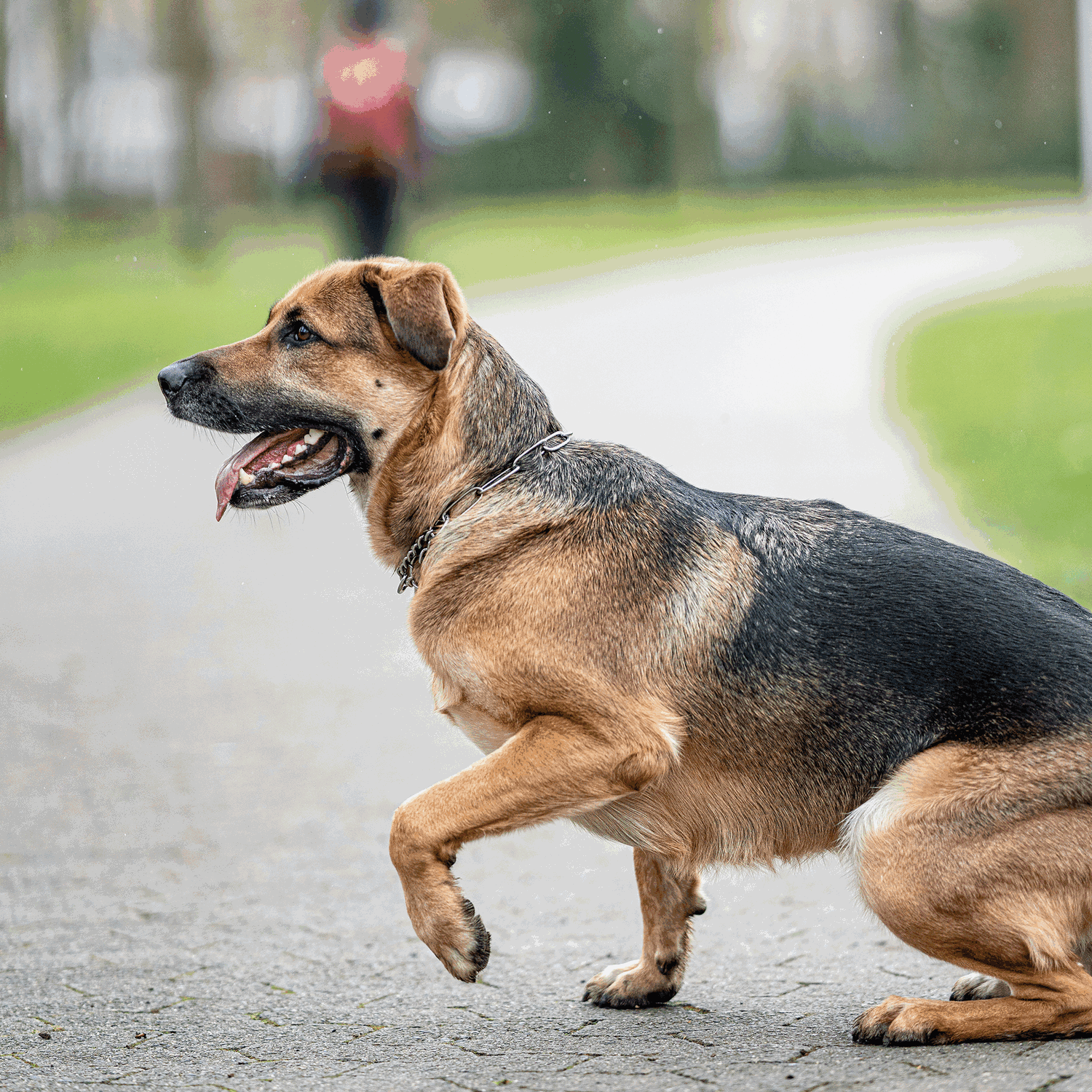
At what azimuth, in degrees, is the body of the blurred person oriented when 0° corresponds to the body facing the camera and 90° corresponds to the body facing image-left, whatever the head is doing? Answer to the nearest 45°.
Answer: approximately 180°

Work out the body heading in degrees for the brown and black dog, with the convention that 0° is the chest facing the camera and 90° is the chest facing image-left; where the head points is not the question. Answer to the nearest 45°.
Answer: approximately 90°

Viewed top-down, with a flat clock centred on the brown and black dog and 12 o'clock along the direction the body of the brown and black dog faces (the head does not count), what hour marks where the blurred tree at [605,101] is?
The blurred tree is roughly at 3 o'clock from the brown and black dog.

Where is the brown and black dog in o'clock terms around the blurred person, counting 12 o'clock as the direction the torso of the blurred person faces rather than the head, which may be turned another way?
The brown and black dog is roughly at 6 o'clock from the blurred person.

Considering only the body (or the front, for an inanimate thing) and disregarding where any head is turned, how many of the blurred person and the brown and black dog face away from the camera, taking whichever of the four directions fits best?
1

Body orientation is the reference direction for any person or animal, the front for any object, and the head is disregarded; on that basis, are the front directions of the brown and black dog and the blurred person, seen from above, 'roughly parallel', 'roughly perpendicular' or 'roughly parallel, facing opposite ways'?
roughly perpendicular
